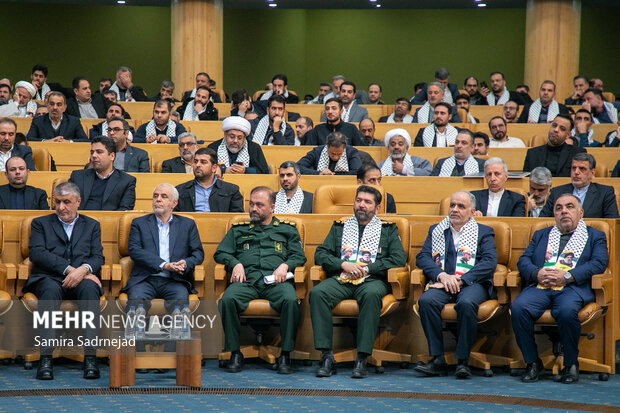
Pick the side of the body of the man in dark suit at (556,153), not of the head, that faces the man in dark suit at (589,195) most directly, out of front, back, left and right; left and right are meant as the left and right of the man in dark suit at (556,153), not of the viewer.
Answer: front

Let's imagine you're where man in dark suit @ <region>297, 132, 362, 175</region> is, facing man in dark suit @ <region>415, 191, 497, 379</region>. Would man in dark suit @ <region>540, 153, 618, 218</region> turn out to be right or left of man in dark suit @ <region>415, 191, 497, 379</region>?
left

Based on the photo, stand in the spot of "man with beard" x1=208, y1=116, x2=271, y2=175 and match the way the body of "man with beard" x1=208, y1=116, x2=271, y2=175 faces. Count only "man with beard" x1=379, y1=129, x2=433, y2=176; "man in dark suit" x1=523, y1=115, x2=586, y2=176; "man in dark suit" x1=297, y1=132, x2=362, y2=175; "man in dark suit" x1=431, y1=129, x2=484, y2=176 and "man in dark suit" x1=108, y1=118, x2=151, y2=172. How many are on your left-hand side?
4

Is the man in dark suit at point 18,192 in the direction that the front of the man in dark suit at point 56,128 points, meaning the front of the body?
yes

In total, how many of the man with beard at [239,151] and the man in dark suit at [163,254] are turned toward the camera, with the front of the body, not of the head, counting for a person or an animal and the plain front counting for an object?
2

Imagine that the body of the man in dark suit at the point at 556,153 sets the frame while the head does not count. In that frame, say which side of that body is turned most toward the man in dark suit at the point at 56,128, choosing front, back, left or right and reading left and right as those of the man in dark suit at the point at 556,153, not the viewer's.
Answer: right
